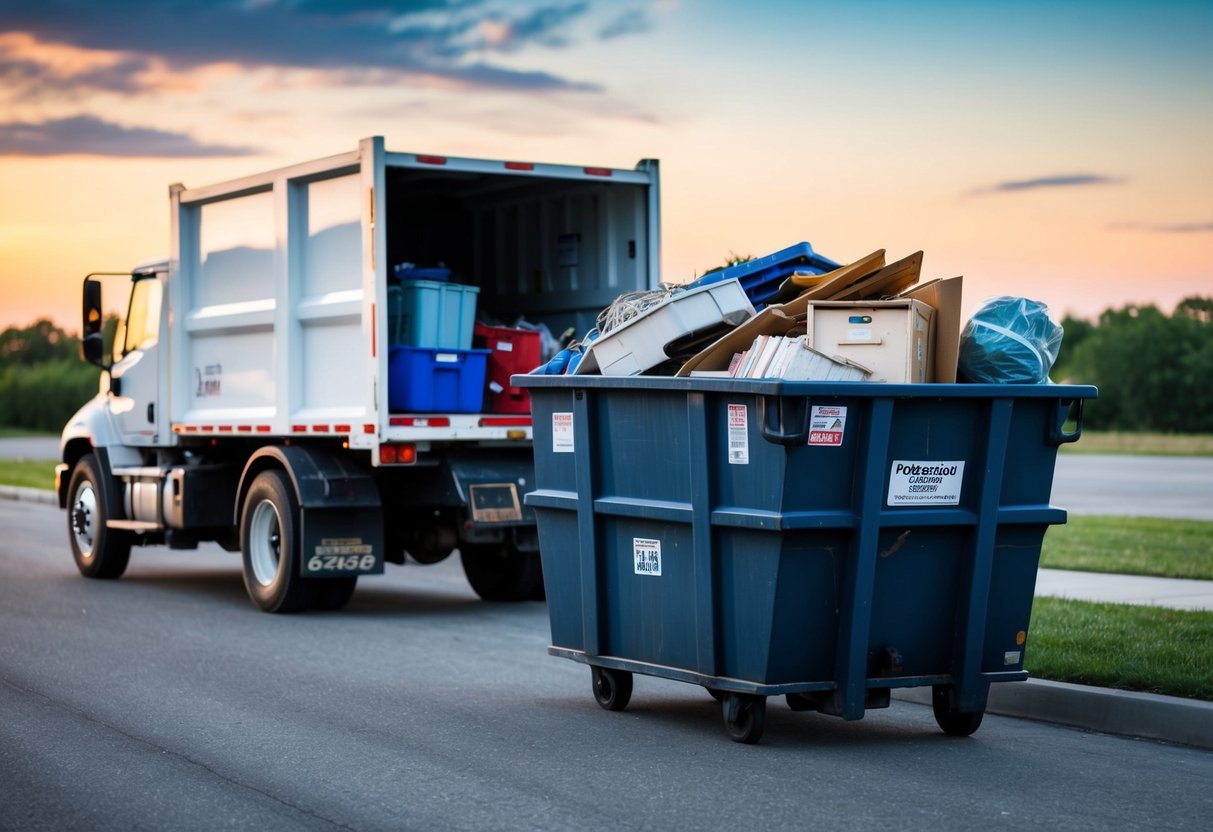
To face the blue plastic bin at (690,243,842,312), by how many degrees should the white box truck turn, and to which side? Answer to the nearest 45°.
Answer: approximately 180°

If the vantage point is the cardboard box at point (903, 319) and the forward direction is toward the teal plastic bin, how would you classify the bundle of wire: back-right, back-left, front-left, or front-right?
front-left

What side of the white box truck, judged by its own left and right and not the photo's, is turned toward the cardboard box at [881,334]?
back

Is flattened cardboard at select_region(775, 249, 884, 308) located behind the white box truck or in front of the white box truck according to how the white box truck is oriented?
behind

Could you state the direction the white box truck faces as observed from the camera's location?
facing away from the viewer and to the left of the viewer

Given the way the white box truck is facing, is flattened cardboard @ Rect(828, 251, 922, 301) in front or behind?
behind

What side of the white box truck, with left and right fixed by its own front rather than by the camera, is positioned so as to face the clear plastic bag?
back

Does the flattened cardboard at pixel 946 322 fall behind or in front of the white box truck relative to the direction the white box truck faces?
behind
